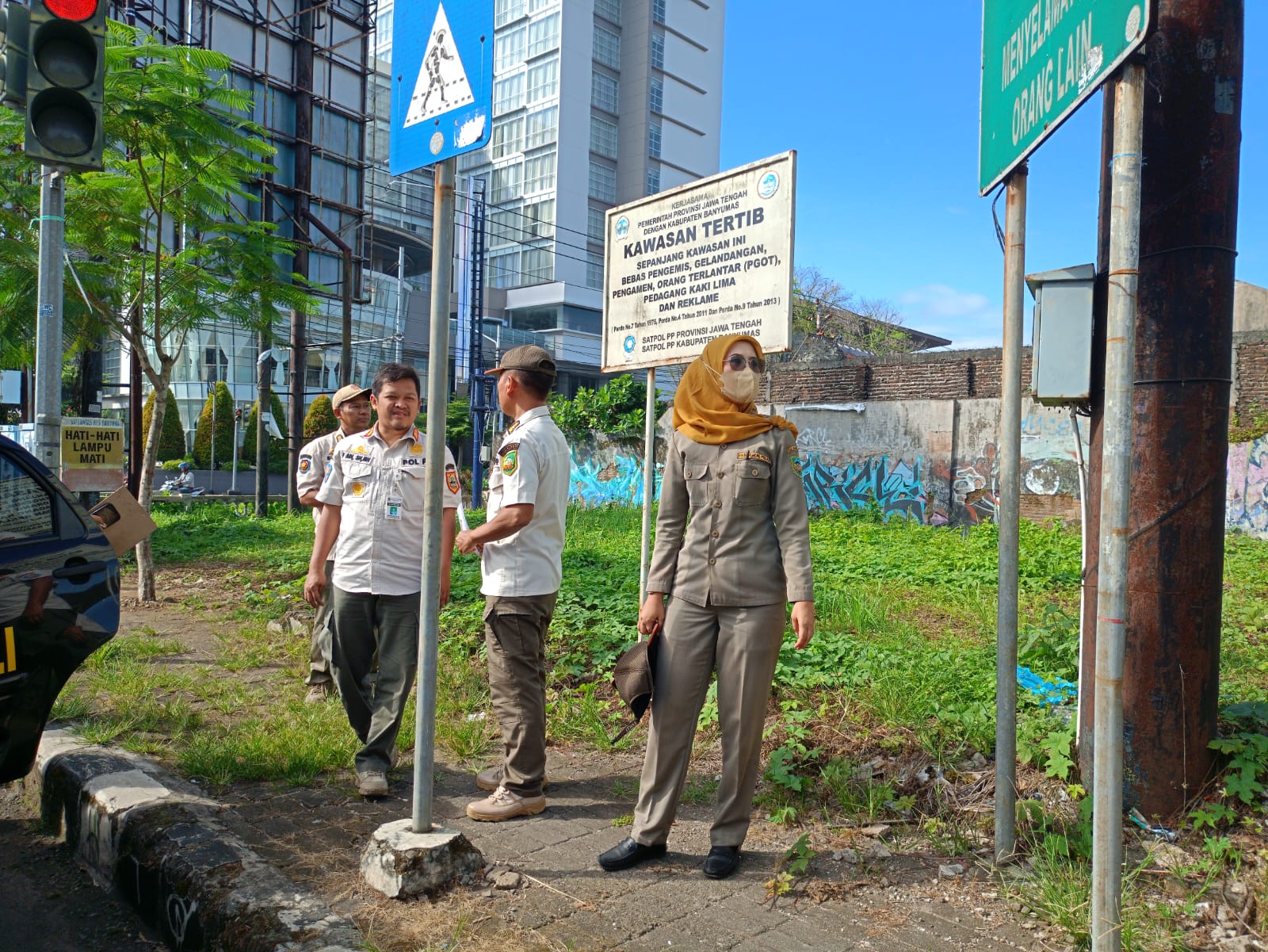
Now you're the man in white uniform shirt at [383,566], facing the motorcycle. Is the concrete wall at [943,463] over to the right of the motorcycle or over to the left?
right

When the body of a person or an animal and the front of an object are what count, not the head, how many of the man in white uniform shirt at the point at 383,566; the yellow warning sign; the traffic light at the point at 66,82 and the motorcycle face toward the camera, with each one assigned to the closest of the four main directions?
3

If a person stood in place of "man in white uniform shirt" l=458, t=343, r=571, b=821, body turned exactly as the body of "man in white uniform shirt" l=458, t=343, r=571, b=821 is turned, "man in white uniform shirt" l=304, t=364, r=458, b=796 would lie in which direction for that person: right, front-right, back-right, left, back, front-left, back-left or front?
front-right

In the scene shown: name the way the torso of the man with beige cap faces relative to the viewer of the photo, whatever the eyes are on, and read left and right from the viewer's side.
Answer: facing the viewer and to the right of the viewer

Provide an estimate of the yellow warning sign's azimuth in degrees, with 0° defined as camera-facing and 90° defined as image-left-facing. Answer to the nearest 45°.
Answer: approximately 0°
